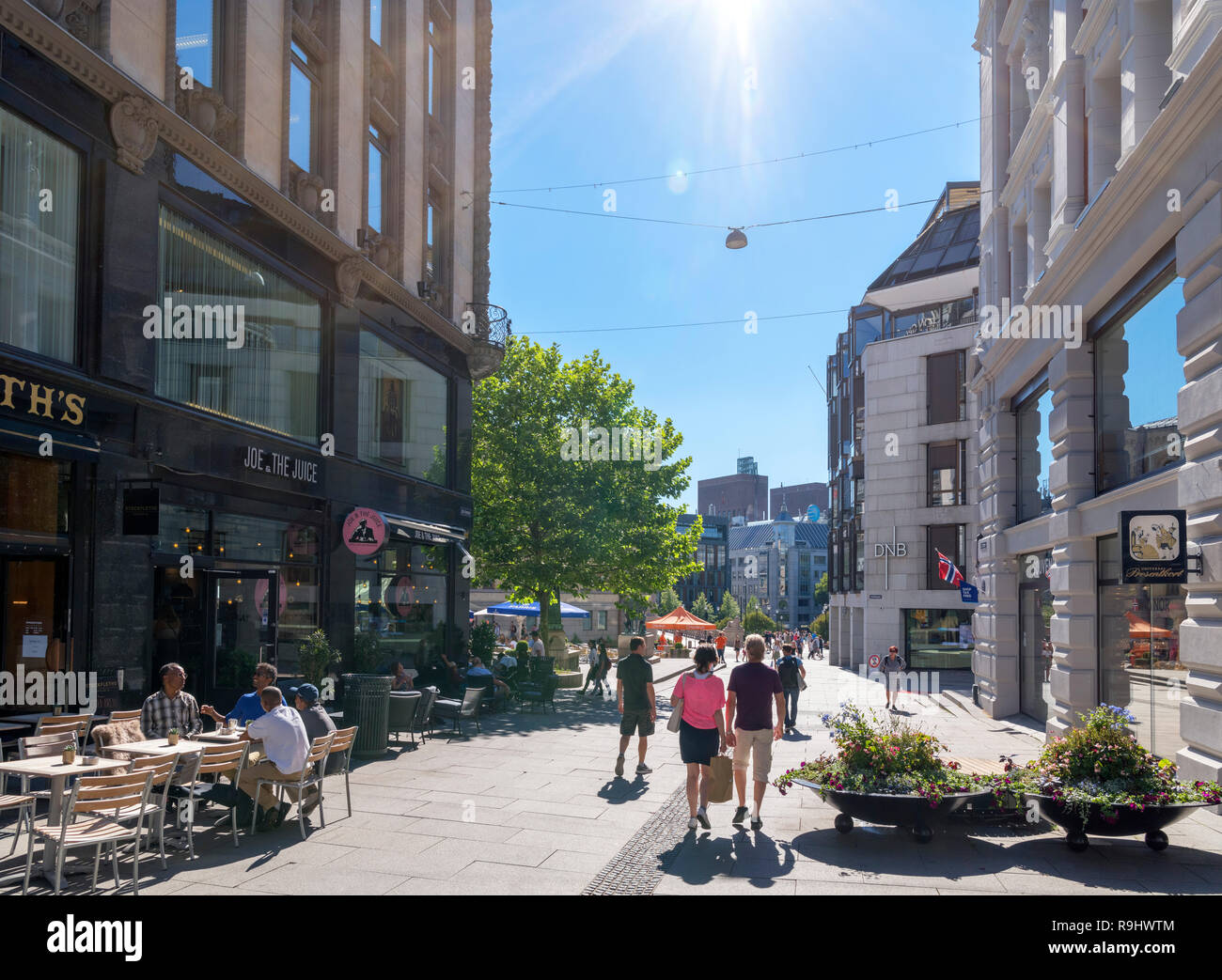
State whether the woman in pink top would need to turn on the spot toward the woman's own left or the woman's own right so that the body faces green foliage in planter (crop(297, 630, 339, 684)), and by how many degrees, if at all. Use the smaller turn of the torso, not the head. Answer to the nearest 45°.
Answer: approximately 45° to the woman's own left

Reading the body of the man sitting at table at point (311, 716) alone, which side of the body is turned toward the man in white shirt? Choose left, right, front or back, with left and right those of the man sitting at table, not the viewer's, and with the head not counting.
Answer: left

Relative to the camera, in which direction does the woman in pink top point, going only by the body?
away from the camera

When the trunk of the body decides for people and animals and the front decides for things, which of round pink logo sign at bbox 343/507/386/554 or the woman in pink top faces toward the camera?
the round pink logo sign

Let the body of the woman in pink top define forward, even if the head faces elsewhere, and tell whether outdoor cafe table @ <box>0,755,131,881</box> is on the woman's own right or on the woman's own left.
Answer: on the woman's own left

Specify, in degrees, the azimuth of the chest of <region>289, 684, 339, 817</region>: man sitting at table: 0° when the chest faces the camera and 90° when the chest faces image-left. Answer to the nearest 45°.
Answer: approximately 90°

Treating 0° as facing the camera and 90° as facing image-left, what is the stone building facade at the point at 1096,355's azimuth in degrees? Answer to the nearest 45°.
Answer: approximately 45°

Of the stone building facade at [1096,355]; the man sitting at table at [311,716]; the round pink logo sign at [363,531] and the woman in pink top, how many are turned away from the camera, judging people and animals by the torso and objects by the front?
1

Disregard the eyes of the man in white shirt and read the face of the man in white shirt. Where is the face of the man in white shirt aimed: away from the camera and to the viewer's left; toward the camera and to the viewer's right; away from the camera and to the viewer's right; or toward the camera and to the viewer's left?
away from the camera and to the viewer's left

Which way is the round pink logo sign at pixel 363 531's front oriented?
toward the camera

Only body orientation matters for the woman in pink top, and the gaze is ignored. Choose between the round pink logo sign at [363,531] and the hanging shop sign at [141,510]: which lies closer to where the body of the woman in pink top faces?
the round pink logo sign

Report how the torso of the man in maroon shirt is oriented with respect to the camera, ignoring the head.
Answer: away from the camera

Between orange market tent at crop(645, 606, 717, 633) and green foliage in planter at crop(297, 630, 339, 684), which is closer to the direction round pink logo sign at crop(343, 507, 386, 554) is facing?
the green foliage in planter

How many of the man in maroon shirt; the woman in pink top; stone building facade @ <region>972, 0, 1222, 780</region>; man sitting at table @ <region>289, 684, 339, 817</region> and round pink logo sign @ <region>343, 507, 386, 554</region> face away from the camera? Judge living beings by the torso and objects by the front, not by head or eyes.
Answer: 2

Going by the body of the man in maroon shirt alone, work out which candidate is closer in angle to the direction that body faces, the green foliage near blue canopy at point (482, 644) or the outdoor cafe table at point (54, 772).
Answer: the green foliage near blue canopy

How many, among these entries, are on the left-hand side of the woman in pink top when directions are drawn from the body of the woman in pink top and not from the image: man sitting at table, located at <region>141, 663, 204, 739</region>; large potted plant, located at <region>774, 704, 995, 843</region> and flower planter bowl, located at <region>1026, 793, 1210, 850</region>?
1

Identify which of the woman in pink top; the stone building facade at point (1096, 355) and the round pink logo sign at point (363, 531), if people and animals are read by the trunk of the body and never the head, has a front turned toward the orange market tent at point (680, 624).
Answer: the woman in pink top

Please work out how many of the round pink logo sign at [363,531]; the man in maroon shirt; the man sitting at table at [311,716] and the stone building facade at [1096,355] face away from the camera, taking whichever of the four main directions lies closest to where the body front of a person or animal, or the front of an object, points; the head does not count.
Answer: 1

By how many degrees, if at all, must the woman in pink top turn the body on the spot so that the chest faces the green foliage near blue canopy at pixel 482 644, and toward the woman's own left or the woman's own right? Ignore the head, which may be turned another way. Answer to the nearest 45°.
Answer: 0° — they already face it
